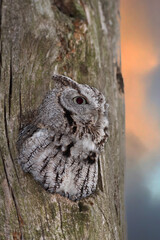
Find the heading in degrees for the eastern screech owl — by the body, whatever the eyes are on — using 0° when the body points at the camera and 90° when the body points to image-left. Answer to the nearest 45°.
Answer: approximately 315°
